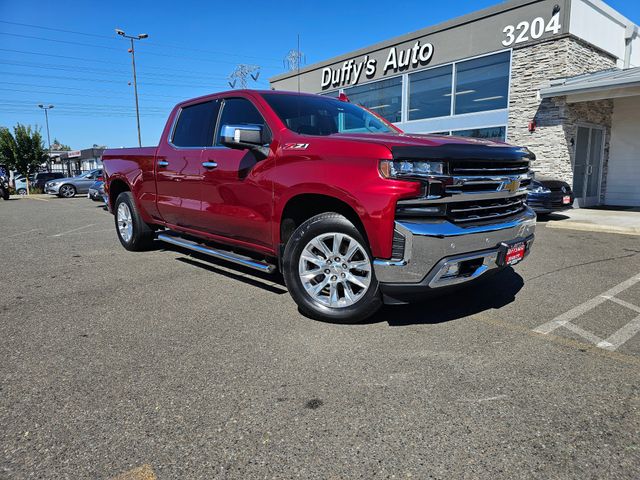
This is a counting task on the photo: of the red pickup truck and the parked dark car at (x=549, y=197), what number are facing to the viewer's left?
0

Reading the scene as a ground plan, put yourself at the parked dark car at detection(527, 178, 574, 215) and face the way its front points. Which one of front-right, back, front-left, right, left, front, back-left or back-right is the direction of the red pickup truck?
front-right

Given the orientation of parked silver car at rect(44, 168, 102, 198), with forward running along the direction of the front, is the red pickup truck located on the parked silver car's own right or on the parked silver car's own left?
on the parked silver car's own left

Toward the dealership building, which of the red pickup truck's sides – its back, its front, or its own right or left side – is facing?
left

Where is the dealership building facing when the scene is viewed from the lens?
facing the viewer and to the left of the viewer

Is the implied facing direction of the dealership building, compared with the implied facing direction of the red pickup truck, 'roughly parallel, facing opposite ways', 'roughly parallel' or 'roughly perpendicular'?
roughly perpendicular

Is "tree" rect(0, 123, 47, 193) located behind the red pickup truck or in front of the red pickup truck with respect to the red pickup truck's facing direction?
behind

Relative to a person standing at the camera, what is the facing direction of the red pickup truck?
facing the viewer and to the right of the viewer

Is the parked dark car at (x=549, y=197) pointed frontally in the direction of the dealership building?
no

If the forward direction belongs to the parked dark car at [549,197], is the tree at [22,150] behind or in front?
behind

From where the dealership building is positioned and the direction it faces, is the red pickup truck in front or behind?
in front

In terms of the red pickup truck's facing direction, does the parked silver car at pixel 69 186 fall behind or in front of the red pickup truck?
behind
